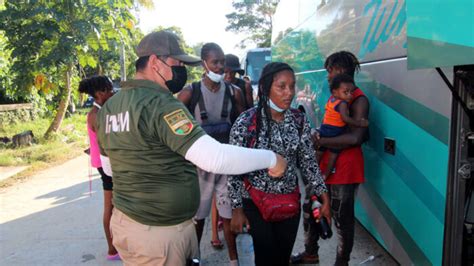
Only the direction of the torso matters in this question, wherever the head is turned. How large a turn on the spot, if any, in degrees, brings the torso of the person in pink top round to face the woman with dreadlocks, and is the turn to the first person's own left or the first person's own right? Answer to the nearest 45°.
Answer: approximately 45° to the first person's own right

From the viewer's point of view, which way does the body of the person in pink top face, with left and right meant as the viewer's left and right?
facing to the right of the viewer

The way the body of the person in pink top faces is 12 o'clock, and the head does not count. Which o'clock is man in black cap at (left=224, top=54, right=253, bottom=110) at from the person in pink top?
The man in black cap is roughly at 11 o'clock from the person in pink top.

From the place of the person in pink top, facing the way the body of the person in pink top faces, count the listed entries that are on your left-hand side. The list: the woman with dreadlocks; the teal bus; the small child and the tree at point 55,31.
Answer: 1

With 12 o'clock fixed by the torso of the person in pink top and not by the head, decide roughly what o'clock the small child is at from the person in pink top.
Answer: The small child is roughly at 1 o'clock from the person in pink top.

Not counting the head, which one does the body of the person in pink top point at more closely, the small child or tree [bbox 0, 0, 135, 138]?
the small child

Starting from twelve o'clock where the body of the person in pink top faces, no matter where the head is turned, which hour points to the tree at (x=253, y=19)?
The tree is roughly at 10 o'clock from the person in pink top.
